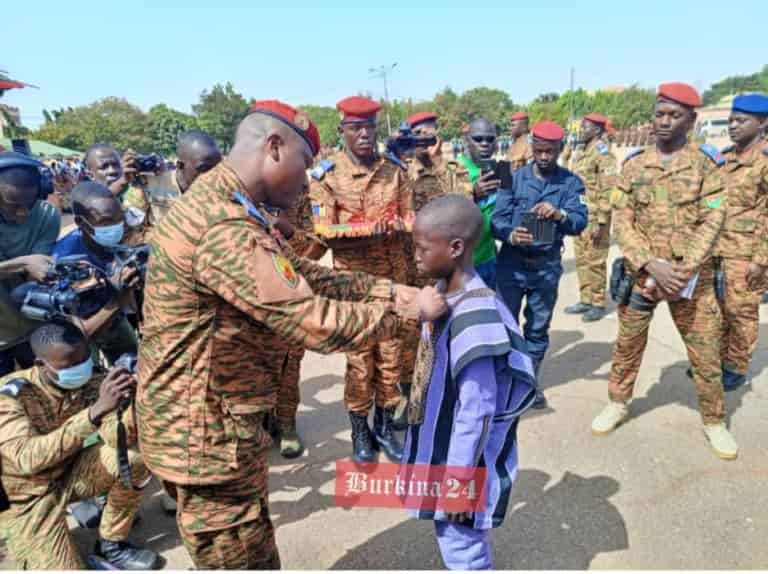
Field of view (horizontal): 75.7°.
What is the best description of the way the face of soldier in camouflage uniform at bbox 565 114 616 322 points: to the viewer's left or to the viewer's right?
to the viewer's left

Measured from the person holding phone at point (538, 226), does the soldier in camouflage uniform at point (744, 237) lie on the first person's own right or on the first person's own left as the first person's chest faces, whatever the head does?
on the first person's own left

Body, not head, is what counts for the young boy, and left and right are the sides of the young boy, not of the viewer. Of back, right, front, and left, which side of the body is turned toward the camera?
left

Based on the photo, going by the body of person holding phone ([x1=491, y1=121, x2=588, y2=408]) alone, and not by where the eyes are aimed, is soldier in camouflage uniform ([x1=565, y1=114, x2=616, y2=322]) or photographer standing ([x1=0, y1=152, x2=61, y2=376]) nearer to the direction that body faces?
the photographer standing

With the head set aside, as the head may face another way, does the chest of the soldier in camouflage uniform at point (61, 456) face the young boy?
yes

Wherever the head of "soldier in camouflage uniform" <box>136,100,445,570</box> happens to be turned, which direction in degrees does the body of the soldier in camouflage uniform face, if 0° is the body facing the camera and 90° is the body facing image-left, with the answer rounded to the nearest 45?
approximately 270°

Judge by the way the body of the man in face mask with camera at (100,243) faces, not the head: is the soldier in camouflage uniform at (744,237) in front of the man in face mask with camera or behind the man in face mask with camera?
in front

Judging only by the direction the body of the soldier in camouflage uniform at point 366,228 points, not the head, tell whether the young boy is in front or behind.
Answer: in front
